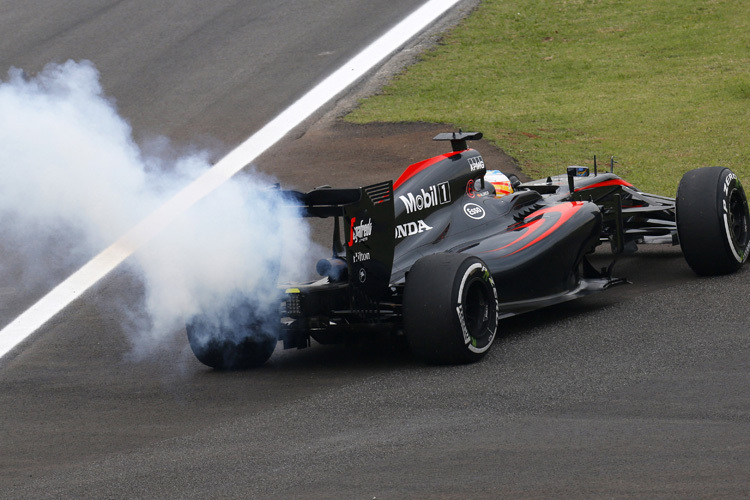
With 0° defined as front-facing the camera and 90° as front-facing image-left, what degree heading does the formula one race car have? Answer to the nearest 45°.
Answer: approximately 225°

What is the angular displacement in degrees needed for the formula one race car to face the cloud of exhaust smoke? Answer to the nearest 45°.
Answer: approximately 135° to its left
